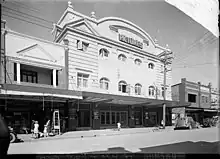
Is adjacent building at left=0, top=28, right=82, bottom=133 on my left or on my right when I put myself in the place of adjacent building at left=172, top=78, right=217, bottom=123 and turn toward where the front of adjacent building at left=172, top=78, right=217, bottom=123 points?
on my right

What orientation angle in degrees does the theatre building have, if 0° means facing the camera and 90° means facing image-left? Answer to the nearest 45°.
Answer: approximately 315°

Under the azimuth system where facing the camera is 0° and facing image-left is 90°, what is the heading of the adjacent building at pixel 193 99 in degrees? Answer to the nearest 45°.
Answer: approximately 315°
